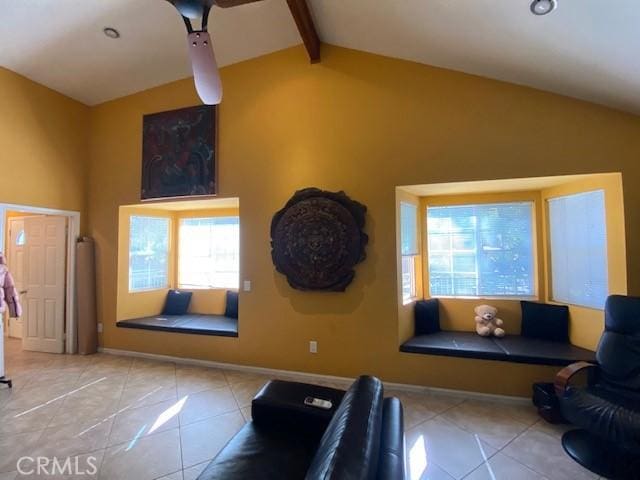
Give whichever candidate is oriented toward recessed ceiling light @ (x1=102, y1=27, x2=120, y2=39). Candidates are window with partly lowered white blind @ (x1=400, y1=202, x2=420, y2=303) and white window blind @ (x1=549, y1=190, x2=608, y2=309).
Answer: white window blind @ (x1=549, y1=190, x2=608, y2=309)

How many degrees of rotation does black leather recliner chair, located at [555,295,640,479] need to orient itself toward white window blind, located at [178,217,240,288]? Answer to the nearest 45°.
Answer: approximately 45° to its right

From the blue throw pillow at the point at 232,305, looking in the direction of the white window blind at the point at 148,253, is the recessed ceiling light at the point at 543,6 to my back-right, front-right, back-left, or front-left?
back-left

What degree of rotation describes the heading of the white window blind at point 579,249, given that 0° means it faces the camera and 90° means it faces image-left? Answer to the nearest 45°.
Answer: approximately 45°

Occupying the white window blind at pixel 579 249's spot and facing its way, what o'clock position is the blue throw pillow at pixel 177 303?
The blue throw pillow is roughly at 1 o'clock from the white window blind.

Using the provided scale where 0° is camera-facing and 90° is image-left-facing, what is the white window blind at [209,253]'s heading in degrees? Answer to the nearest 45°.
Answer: approximately 0°

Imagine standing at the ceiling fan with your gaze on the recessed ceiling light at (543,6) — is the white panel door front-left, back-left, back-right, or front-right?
back-left

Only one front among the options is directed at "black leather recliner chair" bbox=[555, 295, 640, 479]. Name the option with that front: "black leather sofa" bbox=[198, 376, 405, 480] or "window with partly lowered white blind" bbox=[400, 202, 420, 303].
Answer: the window with partly lowered white blind

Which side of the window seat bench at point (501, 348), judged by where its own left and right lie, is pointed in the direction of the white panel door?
right

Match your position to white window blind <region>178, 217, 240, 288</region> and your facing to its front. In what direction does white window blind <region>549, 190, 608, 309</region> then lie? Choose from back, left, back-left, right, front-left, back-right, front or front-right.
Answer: front-left

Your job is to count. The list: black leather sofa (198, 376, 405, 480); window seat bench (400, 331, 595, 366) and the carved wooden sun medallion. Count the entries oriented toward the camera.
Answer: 2
